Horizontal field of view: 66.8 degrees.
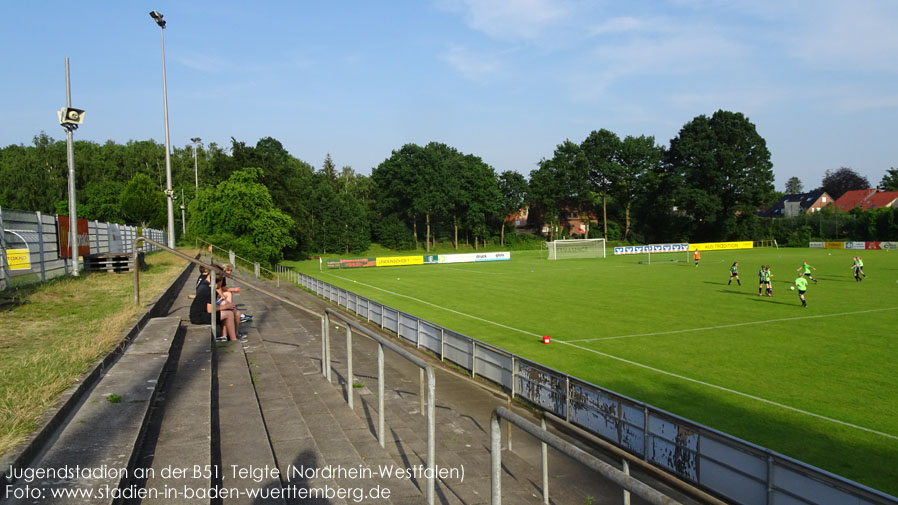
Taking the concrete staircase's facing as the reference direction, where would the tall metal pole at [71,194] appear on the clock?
The tall metal pole is roughly at 8 o'clock from the concrete staircase.

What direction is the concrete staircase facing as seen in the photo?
to the viewer's right

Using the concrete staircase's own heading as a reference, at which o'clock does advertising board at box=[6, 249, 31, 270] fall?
The advertising board is roughly at 8 o'clock from the concrete staircase.

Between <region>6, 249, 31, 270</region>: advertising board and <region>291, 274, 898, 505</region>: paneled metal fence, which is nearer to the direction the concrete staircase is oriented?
the paneled metal fence

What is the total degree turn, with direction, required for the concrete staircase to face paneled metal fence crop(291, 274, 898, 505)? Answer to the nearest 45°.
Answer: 0° — it already faces it
